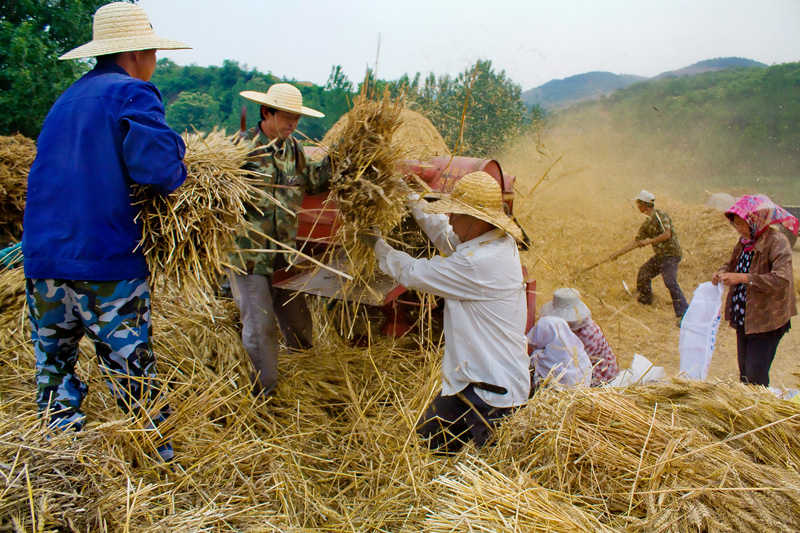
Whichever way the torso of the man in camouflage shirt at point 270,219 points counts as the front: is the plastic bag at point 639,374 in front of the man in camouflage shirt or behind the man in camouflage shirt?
in front

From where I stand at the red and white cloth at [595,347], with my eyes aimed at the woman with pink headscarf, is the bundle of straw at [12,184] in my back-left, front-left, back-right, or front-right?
back-left

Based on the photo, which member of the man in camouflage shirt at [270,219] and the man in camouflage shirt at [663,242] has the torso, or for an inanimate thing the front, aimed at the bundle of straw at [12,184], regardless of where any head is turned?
the man in camouflage shirt at [663,242]

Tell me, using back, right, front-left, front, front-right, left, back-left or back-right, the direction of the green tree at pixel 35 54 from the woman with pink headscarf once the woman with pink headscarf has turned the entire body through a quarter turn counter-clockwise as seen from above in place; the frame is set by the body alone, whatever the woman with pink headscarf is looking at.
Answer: back-right

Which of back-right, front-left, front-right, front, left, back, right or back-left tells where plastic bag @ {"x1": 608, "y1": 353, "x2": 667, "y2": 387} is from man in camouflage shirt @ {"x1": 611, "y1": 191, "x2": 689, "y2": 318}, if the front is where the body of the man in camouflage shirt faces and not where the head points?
front-left

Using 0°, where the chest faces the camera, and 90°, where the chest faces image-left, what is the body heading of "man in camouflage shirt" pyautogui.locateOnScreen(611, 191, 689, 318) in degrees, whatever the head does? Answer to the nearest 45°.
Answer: approximately 45°

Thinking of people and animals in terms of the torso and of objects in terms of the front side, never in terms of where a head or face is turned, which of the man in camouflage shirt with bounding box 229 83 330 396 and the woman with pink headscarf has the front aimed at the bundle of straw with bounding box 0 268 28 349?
the woman with pink headscarf

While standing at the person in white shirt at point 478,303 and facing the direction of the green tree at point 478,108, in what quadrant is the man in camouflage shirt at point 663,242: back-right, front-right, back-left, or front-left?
front-right

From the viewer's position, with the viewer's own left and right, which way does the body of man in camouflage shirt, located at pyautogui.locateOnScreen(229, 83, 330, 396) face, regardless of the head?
facing the viewer and to the right of the viewer

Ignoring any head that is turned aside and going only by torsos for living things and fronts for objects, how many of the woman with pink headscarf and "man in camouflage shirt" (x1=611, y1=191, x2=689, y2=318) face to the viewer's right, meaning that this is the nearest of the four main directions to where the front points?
0

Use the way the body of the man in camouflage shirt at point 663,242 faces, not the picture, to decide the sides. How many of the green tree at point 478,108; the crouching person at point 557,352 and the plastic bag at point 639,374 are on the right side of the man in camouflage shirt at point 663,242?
1

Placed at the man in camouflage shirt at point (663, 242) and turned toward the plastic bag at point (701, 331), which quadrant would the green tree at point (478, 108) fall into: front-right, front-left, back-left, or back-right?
back-right

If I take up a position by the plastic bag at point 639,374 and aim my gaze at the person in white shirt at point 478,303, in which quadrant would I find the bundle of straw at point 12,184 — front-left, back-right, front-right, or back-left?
front-right

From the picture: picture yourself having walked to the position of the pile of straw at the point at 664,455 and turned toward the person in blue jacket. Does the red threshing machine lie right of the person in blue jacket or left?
right

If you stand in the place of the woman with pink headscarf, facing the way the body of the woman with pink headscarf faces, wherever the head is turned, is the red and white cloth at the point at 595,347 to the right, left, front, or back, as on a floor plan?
front

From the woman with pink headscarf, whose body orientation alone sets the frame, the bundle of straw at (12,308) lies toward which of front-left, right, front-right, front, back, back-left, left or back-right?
front

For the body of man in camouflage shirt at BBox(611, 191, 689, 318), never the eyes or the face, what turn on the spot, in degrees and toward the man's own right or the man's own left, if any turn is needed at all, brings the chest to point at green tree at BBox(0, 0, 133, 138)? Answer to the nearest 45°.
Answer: approximately 45° to the man's own right
